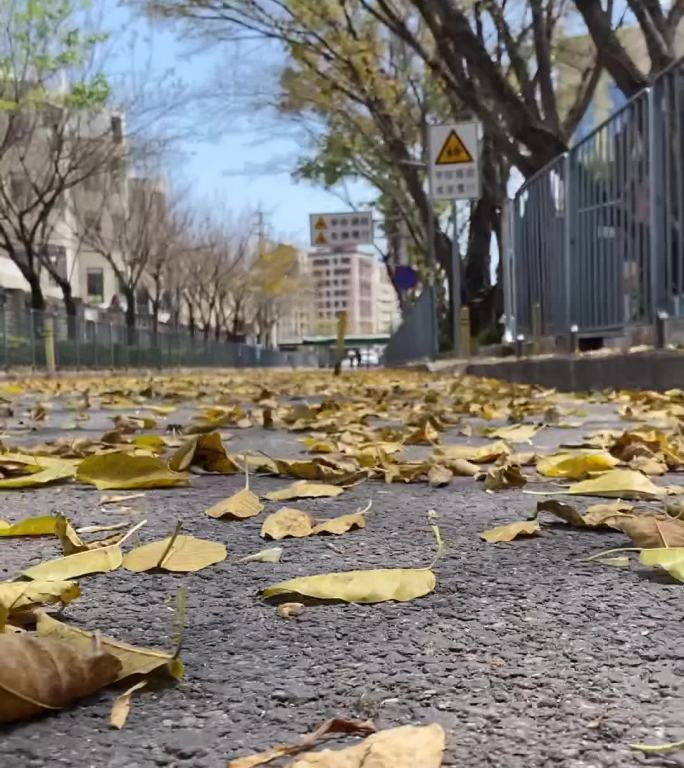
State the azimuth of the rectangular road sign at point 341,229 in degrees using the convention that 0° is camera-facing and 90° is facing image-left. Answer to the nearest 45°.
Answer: approximately 0°

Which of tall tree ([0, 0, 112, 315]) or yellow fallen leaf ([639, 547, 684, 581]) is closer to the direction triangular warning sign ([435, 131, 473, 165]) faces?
the yellow fallen leaf

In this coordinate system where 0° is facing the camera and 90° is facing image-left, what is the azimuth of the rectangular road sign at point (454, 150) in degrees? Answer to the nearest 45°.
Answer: approximately 0°

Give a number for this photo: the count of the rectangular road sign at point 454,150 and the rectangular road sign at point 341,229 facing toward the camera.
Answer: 2

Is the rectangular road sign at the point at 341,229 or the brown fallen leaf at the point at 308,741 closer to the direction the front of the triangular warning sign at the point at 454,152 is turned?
the brown fallen leaf

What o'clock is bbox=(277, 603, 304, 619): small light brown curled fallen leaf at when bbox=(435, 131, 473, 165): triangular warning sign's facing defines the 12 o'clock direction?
The small light brown curled fallen leaf is roughly at 12 o'clock from the triangular warning sign.

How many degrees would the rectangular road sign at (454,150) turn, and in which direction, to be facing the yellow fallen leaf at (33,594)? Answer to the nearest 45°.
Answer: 0° — it already faces it

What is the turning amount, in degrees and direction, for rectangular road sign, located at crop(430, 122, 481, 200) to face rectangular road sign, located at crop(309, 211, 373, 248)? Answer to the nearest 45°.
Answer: approximately 180°

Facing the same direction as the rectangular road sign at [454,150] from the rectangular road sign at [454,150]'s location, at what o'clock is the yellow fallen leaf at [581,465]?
The yellow fallen leaf is roughly at 12 o'clock from the rectangular road sign.

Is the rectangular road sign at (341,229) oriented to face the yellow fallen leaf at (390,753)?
yes
